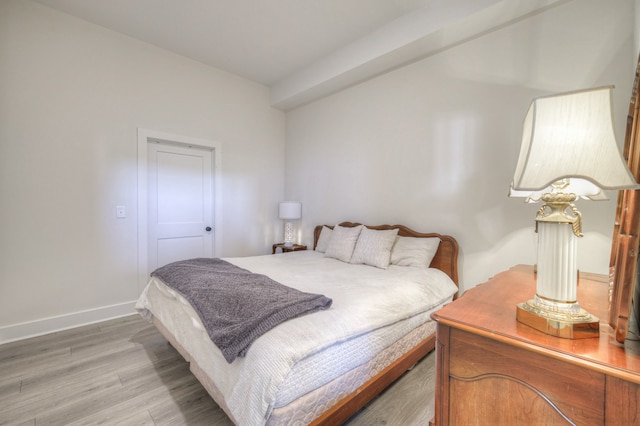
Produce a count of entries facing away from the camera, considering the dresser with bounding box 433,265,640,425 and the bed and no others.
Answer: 0

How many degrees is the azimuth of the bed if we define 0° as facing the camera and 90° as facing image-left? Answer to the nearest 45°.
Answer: approximately 45°

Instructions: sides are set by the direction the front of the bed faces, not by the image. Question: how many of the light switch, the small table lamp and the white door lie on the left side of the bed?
0

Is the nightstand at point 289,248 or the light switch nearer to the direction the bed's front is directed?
the light switch

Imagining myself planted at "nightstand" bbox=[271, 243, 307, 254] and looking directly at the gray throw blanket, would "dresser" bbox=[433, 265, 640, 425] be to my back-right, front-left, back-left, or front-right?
front-left

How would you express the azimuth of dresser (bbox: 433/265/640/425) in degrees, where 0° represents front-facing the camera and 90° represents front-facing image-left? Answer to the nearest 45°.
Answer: approximately 45°

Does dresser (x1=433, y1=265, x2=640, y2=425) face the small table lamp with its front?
no

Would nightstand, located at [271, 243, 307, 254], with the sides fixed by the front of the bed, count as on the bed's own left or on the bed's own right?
on the bed's own right

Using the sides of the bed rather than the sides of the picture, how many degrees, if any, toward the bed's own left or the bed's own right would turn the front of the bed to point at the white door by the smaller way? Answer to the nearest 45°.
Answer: approximately 90° to the bed's own right

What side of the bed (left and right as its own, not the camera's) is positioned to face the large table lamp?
left

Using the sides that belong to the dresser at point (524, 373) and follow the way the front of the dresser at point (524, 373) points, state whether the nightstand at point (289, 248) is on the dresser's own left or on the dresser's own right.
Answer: on the dresser's own right

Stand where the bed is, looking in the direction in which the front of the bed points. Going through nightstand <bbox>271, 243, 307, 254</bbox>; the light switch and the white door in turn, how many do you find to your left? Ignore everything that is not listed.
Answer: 0

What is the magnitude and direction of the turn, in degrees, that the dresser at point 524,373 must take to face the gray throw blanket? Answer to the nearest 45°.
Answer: approximately 45° to its right

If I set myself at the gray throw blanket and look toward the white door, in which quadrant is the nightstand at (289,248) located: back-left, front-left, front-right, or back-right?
front-right
